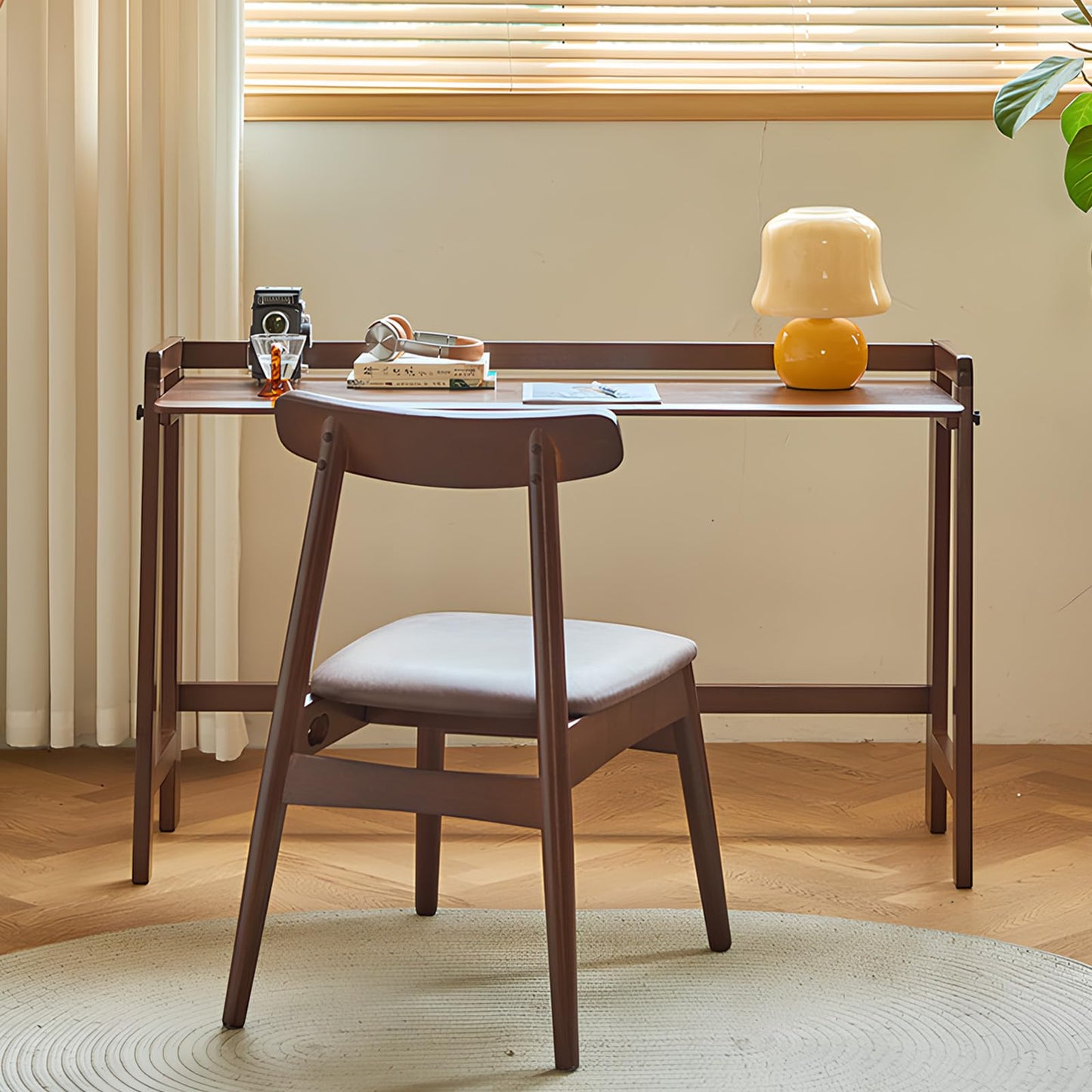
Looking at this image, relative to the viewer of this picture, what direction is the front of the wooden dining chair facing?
facing away from the viewer and to the right of the viewer

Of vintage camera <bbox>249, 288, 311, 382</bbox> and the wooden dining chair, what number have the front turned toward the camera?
1

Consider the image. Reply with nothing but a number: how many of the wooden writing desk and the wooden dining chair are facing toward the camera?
1

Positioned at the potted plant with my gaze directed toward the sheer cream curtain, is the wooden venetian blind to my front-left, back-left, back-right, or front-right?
front-right

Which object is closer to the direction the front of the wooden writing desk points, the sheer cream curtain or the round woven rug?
the round woven rug

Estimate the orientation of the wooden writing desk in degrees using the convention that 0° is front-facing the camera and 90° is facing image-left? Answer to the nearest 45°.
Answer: approximately 0°

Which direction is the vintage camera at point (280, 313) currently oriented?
toward the camera

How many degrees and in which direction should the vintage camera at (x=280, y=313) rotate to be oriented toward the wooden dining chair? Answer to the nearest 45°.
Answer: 0° — it already faces it

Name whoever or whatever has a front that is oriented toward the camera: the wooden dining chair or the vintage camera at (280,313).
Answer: the vintage camera

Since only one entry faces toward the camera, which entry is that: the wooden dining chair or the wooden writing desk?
the wooden writing desk

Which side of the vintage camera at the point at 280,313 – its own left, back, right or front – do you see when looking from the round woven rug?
front

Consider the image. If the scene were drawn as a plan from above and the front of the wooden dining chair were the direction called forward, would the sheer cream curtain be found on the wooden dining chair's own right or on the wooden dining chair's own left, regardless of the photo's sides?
on the wooden dining chair's own left

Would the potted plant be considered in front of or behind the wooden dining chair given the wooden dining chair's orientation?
in front
